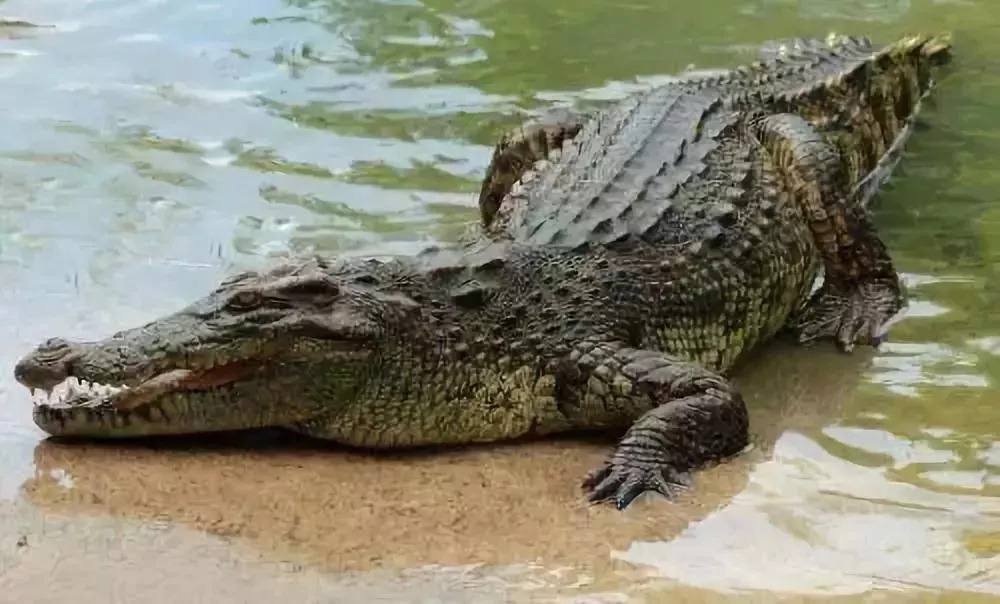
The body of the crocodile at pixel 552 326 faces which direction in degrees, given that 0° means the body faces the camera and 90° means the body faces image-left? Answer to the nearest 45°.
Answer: approximately 45°
